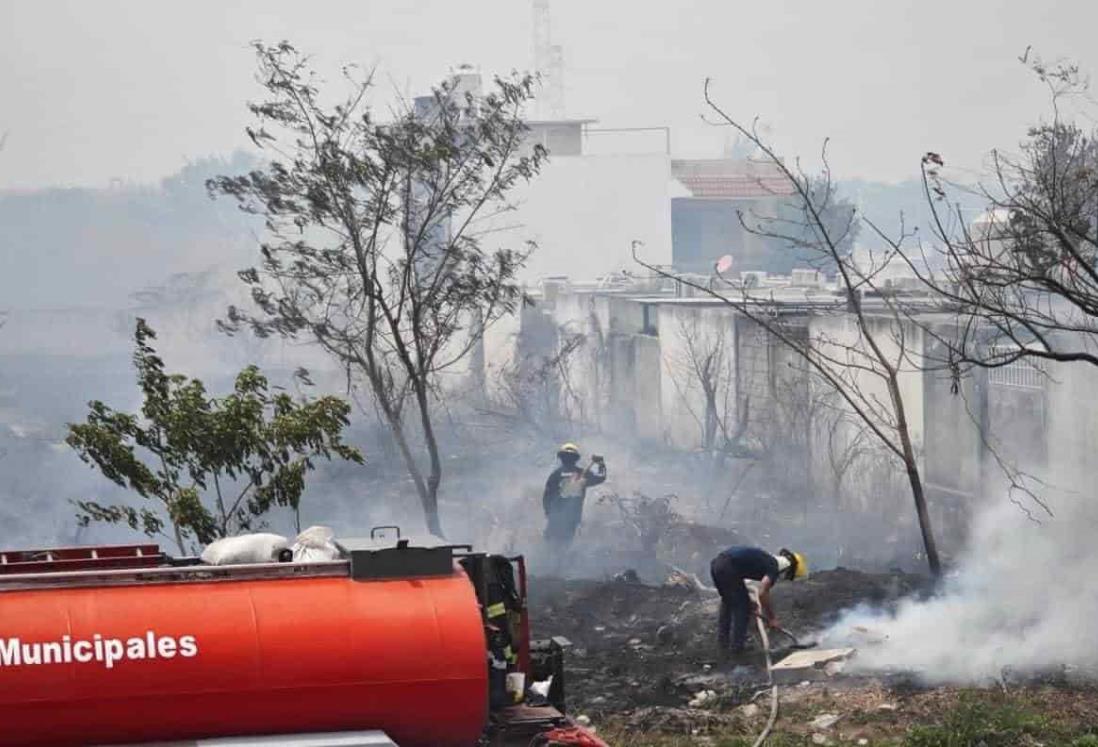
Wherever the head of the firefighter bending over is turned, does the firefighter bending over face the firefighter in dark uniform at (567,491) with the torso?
no

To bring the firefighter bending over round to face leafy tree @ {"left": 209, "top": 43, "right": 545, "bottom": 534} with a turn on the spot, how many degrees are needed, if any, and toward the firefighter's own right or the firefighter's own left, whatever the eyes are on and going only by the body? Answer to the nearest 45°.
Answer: approximately 135° to the firefighter's own left

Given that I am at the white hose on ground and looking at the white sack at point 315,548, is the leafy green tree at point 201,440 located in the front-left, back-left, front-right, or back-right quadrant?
front-right

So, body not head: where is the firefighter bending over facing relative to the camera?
to the viewer's right

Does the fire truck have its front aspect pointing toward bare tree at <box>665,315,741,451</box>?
no

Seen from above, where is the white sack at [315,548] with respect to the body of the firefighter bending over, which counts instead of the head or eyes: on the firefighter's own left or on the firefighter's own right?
on the firefighter's own right

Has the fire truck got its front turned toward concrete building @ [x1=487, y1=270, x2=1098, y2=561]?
no

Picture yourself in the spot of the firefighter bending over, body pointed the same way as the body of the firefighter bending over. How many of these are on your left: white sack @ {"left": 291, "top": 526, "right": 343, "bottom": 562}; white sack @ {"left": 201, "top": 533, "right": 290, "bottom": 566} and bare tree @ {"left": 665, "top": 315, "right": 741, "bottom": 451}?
1

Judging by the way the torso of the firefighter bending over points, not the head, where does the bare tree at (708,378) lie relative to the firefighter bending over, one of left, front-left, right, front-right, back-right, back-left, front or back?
left
